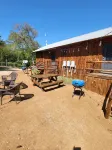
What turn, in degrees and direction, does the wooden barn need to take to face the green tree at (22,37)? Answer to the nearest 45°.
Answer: approximately 90° to its right

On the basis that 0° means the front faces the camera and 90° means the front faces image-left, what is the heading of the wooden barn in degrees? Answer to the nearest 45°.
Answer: approximately 45°
